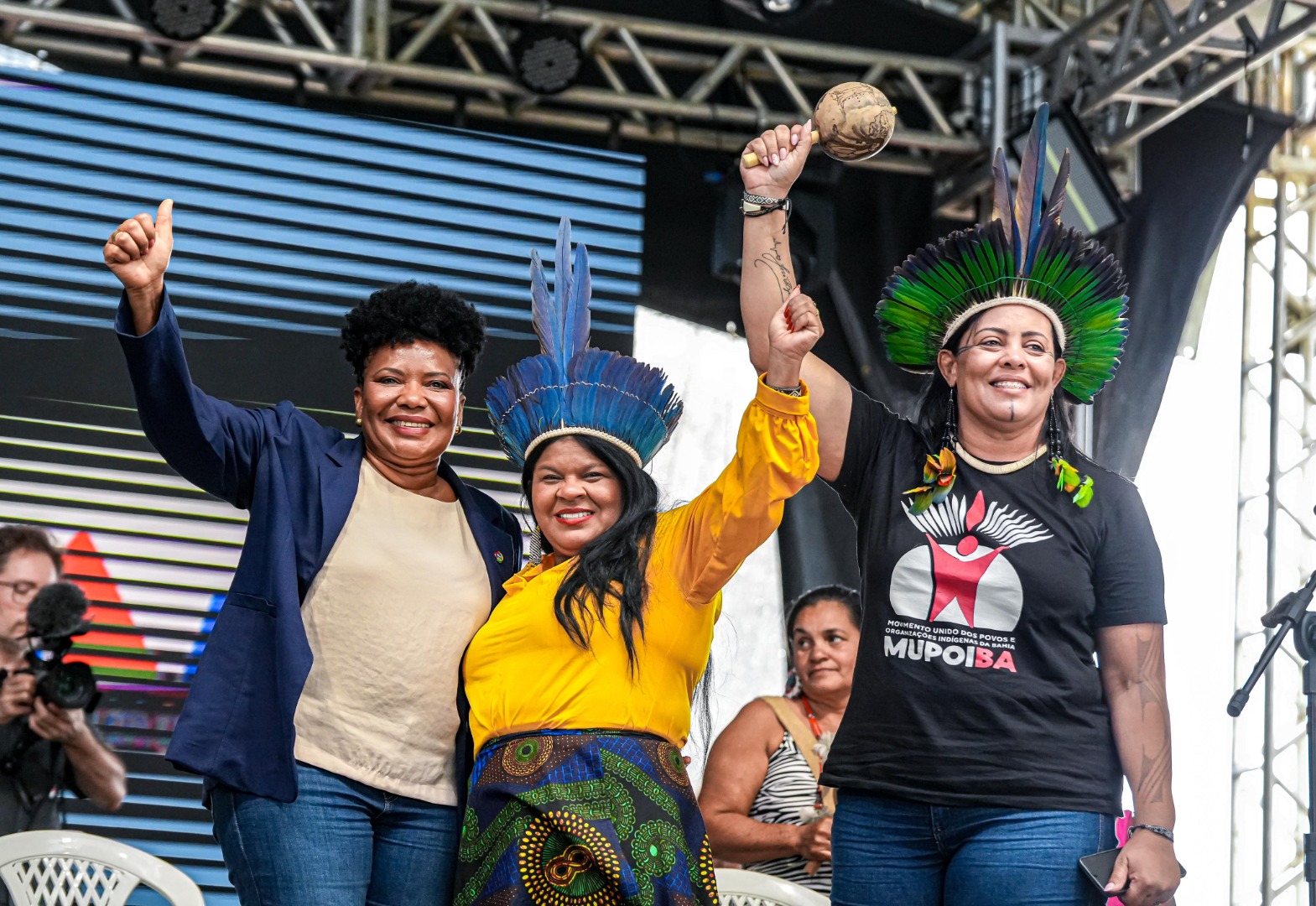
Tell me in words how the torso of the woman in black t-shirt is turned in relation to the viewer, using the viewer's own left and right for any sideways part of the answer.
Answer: facing the viewer

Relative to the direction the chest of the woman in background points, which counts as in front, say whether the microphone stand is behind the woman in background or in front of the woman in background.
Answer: in front

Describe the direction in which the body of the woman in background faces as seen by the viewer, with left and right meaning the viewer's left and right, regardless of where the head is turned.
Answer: facing the viewer and to the right of the viewer

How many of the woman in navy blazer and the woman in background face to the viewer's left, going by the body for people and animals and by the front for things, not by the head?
0

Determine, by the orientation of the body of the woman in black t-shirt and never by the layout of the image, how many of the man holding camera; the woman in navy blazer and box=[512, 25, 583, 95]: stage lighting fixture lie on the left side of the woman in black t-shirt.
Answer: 0

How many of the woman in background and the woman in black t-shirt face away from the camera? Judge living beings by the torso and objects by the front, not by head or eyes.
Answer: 0

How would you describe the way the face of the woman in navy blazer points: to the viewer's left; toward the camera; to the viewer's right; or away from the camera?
toward the camera

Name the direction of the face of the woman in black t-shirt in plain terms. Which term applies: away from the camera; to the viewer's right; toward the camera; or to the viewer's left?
toward the camera

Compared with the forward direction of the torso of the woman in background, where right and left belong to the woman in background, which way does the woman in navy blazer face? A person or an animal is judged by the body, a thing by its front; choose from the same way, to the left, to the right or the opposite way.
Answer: the same way

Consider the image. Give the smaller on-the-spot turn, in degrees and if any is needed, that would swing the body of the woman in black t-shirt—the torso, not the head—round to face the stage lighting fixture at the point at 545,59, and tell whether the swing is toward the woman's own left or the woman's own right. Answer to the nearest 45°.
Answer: approximately 135° to the woman's own right

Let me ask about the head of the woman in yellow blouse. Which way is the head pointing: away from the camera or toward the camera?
toward the camera

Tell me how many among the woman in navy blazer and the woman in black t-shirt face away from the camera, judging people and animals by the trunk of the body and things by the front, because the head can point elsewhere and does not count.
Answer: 0
